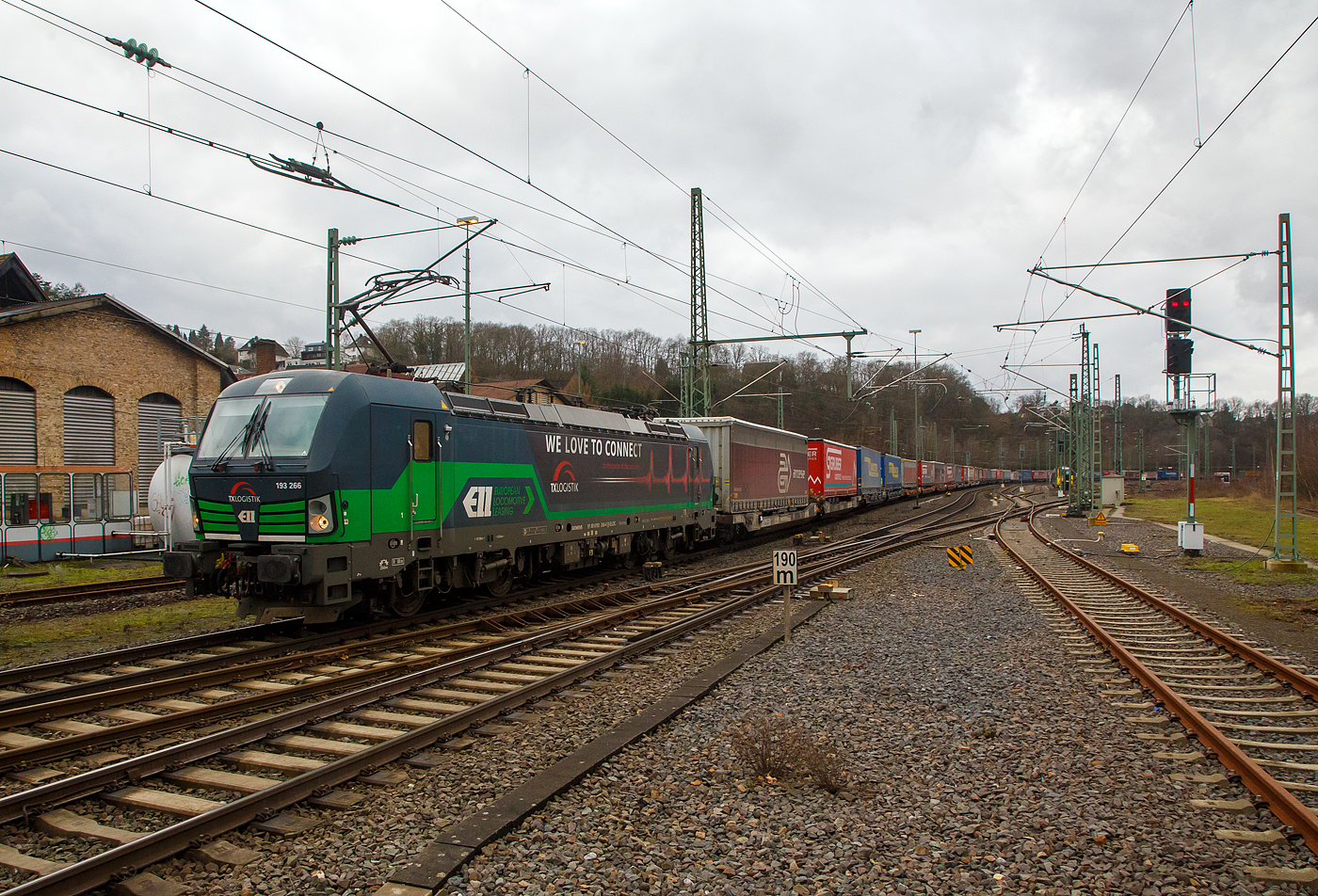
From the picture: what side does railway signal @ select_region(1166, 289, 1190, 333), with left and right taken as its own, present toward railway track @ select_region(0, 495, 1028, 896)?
front

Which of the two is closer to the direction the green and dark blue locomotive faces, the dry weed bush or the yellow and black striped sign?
the dry weed bush

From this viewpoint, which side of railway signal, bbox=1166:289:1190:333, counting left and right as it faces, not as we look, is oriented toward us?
front

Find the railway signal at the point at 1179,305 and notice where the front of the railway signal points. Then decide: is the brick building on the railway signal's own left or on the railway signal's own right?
on the railway signal's own right

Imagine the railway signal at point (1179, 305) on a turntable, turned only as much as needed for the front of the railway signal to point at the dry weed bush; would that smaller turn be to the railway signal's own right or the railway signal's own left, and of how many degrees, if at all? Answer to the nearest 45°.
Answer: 0° — it already faces it

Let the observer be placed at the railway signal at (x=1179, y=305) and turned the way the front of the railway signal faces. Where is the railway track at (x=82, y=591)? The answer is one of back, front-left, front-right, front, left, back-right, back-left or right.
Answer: front-right

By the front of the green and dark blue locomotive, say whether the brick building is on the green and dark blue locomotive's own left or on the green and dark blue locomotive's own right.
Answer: on the green and dark blue locomotive's own right

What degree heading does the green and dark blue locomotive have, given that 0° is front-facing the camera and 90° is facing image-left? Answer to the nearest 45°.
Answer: approximately 45°

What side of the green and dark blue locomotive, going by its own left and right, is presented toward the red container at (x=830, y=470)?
back

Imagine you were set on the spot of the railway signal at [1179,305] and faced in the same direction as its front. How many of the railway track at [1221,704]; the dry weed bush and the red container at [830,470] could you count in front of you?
2

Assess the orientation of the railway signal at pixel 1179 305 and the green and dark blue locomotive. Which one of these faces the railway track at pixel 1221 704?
the railway signal

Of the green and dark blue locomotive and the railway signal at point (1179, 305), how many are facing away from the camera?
0

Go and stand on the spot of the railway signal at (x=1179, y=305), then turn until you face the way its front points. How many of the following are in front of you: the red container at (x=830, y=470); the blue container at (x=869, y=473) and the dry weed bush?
1
